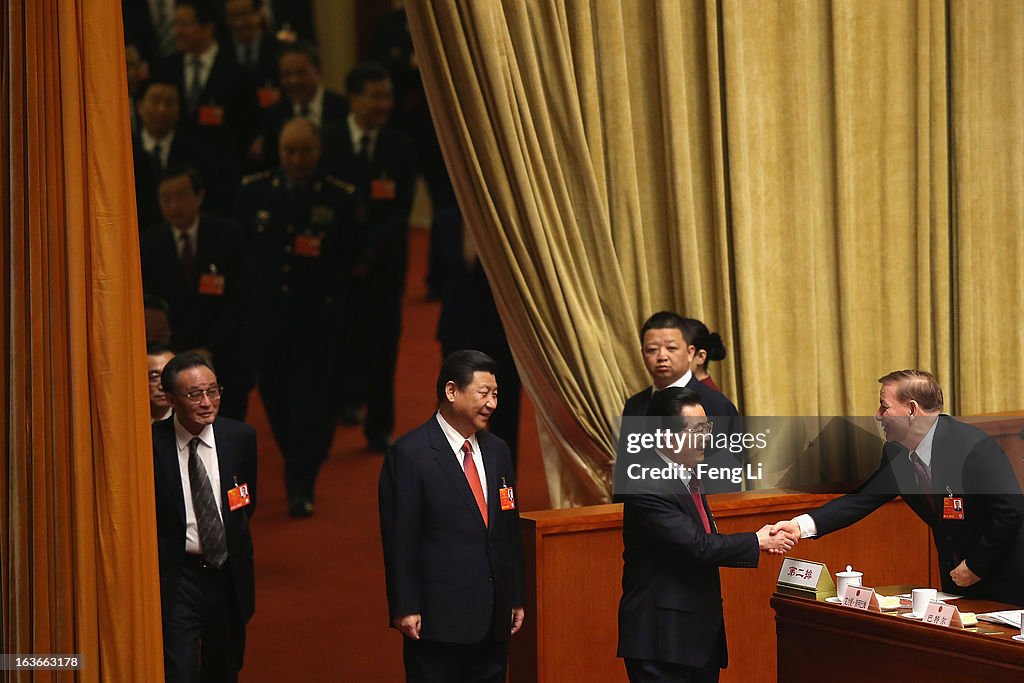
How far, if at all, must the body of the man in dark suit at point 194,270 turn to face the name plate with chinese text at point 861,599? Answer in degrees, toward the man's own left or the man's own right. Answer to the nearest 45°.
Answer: approximately 45° to the man's own left

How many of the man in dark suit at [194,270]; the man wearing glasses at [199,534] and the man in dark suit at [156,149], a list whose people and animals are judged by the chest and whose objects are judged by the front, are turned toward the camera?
3

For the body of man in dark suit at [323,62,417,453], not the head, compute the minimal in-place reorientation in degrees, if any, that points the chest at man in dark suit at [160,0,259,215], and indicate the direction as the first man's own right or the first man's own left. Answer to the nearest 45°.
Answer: approximately 135° to the first man's own right

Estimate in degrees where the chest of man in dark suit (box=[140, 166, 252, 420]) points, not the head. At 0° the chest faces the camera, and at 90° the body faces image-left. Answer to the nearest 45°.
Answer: approximately 0°

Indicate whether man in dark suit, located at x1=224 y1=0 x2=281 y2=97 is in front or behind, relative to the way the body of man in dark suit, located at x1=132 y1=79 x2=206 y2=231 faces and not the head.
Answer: behind

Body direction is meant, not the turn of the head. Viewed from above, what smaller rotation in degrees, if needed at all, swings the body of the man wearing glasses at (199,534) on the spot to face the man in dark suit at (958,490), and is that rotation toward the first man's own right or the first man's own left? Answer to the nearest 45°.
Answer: approximately 90° to the first man's own left

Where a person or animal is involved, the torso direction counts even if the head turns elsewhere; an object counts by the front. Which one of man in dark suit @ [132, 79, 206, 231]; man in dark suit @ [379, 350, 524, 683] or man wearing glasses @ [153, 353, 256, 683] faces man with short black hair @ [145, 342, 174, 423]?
man in dark suit @ [132, 79, 206, 231]

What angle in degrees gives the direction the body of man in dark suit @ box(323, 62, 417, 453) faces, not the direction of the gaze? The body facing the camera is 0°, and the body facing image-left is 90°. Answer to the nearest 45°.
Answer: approximately 0°

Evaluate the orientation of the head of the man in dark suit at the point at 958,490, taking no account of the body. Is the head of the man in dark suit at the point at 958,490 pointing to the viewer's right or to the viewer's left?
to the viewer's left

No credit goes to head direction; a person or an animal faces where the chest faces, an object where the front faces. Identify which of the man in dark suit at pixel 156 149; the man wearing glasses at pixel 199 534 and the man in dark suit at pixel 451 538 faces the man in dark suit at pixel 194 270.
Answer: the man in dark suit at pixel 156 149

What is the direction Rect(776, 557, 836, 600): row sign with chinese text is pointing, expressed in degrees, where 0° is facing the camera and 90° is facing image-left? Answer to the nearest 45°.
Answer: approximately 45°
